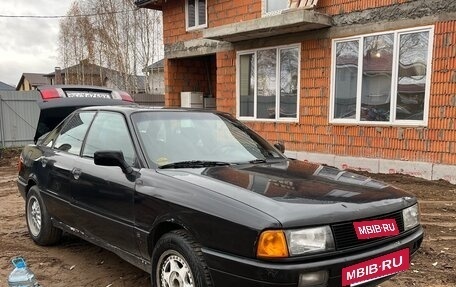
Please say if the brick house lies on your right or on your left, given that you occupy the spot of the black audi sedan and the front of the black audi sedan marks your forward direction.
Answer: on your left

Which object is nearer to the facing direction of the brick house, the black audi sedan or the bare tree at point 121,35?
the black audi sedan

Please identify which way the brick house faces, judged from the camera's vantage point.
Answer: facing the viewer and to the left of the viewer

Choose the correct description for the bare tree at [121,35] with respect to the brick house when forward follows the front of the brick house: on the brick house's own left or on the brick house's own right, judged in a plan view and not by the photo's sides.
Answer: on the brick house's own right

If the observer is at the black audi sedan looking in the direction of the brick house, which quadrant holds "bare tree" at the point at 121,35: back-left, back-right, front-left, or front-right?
front-left

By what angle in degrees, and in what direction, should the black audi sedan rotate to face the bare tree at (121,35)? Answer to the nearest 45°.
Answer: approximately 135° to its left

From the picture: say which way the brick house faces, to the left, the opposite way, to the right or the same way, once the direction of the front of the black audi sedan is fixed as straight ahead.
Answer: to the right

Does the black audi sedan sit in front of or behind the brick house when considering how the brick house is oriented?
in front

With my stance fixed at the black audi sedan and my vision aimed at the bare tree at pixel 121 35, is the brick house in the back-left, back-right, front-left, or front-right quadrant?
front-right

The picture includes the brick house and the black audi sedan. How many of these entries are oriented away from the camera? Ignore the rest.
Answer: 0
